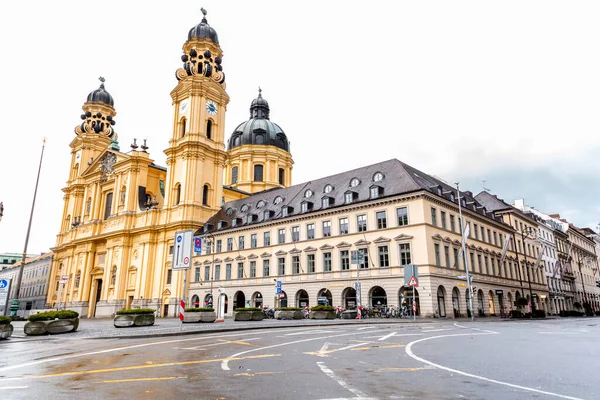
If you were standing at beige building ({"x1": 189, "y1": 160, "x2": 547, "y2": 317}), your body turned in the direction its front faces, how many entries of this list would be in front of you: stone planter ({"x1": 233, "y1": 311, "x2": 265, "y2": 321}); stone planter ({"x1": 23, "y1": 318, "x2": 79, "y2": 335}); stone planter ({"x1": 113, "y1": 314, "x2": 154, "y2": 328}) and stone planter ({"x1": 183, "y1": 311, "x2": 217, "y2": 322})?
4

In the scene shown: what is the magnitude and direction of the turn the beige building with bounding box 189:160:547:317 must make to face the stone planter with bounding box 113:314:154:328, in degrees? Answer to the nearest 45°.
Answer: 0° — it already faces it

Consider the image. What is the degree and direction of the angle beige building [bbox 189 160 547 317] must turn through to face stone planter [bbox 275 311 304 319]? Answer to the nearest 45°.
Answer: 0° — it already faces it

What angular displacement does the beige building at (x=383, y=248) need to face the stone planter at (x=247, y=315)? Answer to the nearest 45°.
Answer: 0° — it already faces it

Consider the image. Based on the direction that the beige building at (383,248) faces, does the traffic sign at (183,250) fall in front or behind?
in front

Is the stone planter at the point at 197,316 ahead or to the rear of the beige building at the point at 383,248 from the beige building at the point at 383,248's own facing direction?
ahead

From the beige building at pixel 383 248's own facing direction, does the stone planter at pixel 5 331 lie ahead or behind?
ahead

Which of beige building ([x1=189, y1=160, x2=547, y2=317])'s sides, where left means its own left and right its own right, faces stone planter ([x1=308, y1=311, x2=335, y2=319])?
front
